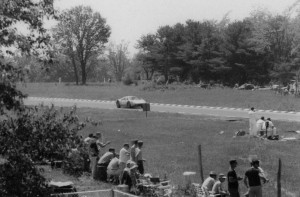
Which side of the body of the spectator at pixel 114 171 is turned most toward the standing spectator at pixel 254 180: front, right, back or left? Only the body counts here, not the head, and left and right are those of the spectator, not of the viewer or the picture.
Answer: right

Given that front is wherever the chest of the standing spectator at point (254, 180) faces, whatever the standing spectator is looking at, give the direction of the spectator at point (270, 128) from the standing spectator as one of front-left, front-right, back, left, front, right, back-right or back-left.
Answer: front

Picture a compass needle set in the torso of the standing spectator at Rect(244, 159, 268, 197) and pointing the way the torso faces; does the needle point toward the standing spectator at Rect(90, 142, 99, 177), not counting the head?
no

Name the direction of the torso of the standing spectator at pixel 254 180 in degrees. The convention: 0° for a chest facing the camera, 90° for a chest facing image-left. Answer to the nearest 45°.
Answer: approximately 180°

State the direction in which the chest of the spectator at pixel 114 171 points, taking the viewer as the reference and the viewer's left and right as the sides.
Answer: facing away from the viewer and to the right of the viewer

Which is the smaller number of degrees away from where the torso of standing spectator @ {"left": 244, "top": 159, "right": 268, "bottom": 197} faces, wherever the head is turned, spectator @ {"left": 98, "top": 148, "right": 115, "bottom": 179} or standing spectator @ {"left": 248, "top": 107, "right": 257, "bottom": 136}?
the standing spectator

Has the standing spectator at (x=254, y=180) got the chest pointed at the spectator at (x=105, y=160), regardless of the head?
no

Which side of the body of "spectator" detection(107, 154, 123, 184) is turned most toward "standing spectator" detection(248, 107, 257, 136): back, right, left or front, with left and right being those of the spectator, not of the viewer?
front

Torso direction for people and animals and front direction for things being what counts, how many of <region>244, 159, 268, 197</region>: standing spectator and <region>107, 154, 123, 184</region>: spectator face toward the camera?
0

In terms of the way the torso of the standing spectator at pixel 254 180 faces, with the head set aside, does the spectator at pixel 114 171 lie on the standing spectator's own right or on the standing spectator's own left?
on the standing spectator's own left

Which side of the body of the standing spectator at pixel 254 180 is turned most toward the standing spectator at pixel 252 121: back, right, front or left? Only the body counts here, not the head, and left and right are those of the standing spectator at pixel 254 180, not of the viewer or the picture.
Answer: front

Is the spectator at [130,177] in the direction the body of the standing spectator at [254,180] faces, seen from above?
no
